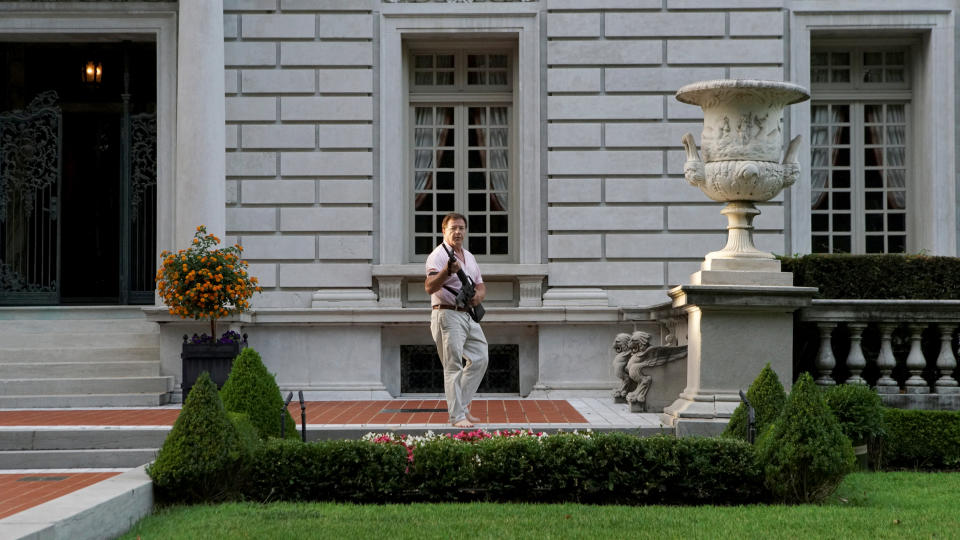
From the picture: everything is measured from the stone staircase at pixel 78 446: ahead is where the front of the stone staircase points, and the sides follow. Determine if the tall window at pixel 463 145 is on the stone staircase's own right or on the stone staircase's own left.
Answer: on the stone staircase's own left

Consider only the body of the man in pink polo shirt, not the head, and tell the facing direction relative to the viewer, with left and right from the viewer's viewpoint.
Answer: facing the viewer and to the right of the viewer

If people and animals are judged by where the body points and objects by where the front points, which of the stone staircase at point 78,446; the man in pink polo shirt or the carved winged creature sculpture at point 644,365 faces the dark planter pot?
the carved winged creature sculpture

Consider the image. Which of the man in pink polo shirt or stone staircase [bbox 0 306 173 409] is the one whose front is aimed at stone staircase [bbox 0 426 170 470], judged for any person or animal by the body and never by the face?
stone staircase [bbox 0 306 173 409]

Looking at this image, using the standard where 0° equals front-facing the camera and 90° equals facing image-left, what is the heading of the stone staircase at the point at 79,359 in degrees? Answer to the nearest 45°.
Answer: approximately 0°

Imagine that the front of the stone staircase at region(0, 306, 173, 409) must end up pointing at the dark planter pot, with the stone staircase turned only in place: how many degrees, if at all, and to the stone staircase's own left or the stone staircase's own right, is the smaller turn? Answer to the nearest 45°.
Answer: approximately 45° to the stone staircase's own left

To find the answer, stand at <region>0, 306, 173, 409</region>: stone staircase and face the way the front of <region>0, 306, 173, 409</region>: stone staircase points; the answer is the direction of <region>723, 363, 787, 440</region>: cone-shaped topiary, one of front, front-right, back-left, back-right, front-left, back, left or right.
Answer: front-left

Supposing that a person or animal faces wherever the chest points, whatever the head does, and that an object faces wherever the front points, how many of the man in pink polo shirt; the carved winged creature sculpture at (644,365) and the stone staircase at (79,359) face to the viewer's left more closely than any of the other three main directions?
1

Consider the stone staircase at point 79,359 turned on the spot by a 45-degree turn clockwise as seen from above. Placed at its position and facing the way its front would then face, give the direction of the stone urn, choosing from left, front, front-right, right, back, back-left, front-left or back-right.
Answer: left

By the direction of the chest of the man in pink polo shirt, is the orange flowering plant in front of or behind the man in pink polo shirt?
behind

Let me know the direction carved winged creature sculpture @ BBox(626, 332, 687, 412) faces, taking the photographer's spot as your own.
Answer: facing to the left of the viewer
